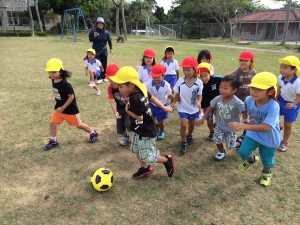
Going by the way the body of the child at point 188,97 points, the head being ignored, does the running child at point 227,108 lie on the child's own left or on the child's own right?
on the child's own left

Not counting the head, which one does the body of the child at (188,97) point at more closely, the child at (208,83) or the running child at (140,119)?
the running child

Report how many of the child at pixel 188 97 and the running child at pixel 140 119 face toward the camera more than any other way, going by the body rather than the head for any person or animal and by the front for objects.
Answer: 1

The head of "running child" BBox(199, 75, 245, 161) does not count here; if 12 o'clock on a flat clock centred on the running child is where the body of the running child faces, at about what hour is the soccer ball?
The soccer ball is roughly at 12 o'clock from the running child.

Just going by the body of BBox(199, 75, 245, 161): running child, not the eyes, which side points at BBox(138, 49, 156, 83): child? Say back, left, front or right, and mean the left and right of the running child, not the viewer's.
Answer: right

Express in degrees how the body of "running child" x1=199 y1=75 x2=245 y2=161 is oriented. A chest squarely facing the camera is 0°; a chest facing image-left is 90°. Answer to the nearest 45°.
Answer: approximately 45°

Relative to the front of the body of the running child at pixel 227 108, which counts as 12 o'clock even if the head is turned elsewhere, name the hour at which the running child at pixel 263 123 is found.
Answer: the running child at pixel 263 123 is roughly at 9 o'clock from the running child at pixel 227 108.

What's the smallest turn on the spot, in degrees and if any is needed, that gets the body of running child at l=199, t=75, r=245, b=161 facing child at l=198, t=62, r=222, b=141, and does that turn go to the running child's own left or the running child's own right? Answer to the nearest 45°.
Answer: approximately 135° to the running child's own right

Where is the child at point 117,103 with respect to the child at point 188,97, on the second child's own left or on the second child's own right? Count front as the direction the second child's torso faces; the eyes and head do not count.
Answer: on the second child's own right

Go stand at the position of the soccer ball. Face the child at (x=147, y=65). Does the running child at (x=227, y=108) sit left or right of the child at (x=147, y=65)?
right

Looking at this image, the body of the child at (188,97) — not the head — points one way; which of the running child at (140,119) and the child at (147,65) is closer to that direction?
the running child

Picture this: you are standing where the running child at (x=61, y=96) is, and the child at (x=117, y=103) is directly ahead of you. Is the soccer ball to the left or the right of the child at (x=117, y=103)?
right
